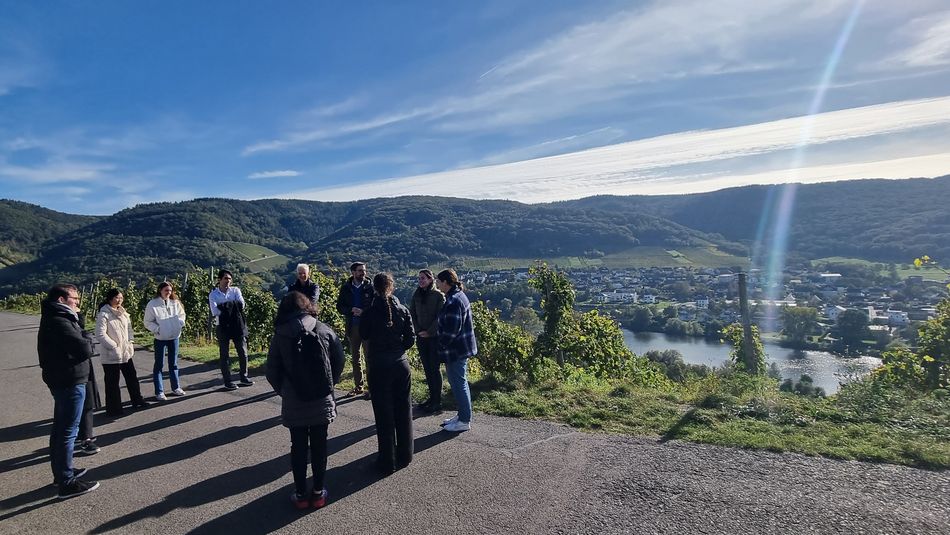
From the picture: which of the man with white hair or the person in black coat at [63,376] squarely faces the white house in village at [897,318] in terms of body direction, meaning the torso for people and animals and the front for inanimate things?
the person in black coat

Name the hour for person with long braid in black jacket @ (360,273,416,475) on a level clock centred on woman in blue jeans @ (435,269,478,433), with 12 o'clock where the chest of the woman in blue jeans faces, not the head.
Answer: The person with long braid in black jacket is roughly at 10 o'clock from the woman in blue jeans.

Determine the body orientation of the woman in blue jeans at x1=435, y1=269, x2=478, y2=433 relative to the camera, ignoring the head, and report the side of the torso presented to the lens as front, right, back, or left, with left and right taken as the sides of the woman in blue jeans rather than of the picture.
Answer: left

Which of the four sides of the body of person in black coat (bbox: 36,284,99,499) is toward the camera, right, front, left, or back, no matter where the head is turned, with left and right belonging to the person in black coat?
right

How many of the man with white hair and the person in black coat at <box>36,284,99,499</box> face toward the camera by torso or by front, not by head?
1

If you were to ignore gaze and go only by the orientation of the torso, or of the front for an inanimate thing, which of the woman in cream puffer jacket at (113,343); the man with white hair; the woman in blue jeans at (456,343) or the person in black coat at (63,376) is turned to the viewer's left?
the woman in blue jeans

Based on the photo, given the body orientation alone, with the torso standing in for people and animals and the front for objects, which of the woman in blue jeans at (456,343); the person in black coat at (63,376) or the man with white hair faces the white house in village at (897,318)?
the person in black coat

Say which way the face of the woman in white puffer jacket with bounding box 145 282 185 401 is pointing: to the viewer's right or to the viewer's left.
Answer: to the viewer's right

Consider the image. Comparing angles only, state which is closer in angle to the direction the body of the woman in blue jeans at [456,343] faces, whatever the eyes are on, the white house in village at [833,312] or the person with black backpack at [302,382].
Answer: the person with black backpack

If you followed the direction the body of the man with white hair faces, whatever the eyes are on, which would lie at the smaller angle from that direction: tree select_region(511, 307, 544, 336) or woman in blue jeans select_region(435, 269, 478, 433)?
the woman in blue jeans

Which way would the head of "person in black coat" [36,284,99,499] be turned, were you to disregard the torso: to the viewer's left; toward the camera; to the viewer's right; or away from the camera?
to the viewer's right

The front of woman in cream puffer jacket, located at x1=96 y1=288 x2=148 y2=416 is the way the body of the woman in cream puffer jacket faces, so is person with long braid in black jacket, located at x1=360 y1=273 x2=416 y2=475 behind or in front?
in front

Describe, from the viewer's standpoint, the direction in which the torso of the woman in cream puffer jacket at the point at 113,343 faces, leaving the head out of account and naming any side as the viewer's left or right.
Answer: facing the viewer and to the right of the viewer

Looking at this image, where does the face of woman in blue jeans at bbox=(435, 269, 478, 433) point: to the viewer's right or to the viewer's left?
to the viewer's left

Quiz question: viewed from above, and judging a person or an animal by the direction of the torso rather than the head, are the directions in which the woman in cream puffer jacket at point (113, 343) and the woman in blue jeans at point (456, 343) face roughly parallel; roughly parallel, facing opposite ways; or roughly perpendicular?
roughly parallel, facing opposite ways

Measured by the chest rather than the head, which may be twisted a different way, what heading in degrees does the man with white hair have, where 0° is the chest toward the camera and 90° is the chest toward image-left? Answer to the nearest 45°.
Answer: approximately 0°

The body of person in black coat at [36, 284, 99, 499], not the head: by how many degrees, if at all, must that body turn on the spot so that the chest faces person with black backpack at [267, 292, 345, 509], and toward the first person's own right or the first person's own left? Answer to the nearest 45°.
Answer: approximately 45° to the first person's own right
